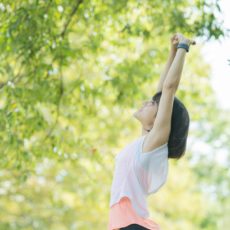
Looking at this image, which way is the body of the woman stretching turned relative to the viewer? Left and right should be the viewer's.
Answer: facing to the left of the viewer

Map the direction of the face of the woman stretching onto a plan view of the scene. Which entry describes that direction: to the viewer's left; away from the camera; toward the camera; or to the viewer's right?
to the viewer's left
